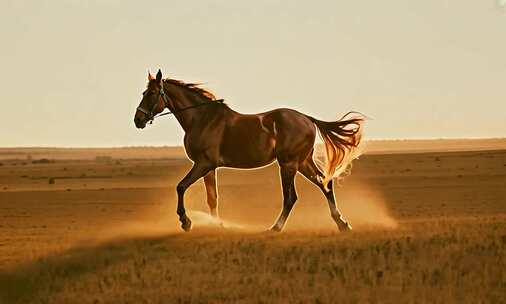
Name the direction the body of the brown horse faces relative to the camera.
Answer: to the viewer's left
